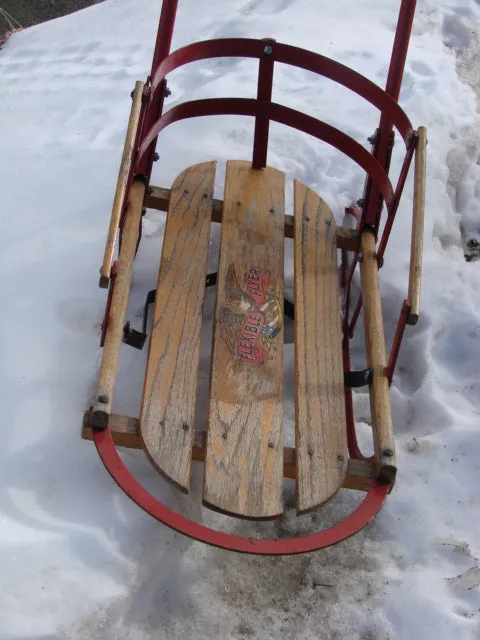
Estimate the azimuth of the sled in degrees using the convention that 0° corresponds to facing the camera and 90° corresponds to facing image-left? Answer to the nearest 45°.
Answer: approximately 0°
